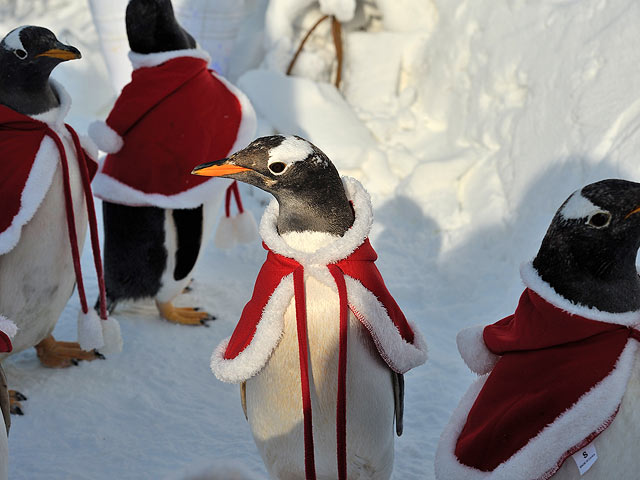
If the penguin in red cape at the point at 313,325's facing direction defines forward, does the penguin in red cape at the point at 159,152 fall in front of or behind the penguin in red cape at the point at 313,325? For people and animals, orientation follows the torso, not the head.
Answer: behind

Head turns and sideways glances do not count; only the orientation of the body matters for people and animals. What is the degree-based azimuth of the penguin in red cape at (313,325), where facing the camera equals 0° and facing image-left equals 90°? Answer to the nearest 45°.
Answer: approximately 0°

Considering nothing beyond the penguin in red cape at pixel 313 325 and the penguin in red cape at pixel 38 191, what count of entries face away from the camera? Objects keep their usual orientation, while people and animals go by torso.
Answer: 0

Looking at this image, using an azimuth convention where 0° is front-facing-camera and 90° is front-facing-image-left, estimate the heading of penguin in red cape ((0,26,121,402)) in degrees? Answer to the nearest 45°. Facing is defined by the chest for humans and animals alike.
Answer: approximately 315°

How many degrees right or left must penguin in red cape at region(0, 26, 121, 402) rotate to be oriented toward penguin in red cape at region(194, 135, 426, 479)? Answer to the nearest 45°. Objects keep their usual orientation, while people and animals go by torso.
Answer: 0° — it already faces it
